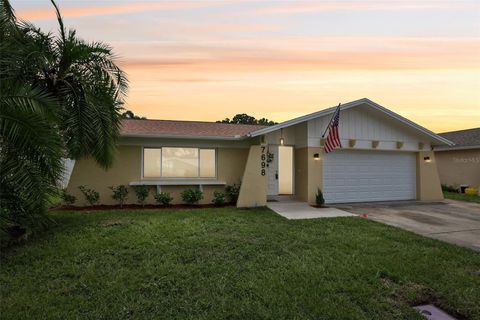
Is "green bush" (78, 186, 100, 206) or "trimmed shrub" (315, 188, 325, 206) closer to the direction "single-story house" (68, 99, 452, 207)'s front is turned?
the trimmed shrub

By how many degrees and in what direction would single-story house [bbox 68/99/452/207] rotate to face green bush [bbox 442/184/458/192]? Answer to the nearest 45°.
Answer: approximately 135° to its left

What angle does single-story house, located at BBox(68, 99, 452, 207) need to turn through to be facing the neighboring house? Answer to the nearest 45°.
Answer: approximately 135° to its left

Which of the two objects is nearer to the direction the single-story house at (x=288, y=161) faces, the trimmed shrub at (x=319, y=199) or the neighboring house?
the trimmed shrub

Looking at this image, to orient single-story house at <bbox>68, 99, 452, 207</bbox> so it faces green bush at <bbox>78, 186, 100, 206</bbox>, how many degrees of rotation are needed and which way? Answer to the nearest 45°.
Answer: approximately 90° to its right

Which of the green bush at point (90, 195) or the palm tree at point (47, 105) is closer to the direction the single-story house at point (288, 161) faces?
the palm tree

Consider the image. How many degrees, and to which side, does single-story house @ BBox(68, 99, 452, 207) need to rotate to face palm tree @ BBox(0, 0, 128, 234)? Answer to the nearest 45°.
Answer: approximately 45° to its right

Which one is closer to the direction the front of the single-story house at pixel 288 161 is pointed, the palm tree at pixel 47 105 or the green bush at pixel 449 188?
the palm tree

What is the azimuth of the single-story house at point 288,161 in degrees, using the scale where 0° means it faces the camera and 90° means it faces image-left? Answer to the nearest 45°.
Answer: approximately 0°

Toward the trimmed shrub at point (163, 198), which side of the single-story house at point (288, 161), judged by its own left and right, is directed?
right
